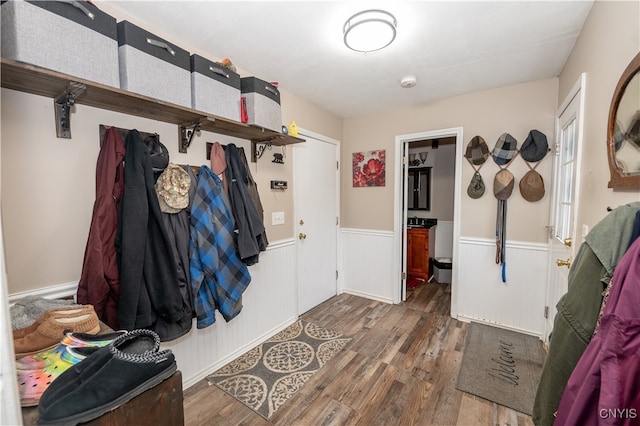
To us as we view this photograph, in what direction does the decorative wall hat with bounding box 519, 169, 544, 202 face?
facing the viewer

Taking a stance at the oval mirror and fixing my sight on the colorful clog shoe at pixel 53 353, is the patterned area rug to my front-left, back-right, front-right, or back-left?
front-right

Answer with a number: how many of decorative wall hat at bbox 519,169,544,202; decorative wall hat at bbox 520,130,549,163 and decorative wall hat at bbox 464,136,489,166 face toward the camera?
3

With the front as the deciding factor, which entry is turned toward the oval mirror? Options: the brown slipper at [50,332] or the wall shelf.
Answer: the wall shelf

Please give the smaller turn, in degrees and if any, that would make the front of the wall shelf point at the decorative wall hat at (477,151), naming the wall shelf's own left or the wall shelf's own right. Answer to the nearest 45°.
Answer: approximately 45° to the wall shelf's own left

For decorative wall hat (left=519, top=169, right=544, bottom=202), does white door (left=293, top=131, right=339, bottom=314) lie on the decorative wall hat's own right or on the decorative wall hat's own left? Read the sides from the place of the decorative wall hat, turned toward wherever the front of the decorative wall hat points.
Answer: on the decorative wall hat's own right

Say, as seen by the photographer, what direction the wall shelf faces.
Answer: facing the viewer and to the right of the viewer

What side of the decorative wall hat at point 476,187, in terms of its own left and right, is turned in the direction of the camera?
front

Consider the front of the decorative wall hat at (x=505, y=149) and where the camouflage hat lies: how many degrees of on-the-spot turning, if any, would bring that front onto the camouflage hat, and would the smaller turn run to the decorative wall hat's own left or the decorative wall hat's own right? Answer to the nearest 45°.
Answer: approximately 45° to the decorative wall hat's own right

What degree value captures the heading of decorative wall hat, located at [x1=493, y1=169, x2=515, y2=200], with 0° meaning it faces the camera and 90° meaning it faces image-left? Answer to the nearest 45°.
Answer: approximately 0°

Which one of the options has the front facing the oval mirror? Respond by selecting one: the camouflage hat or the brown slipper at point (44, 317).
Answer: the camouflage hat

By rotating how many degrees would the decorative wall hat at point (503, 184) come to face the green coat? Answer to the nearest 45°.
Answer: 0° — it already faces it

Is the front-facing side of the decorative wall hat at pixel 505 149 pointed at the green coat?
yes
